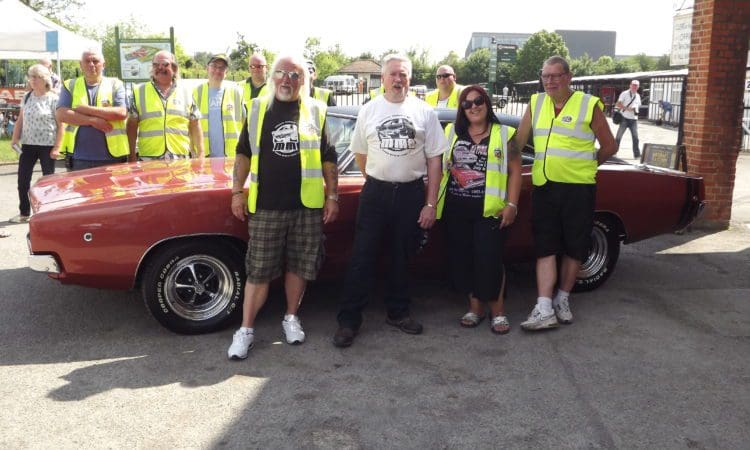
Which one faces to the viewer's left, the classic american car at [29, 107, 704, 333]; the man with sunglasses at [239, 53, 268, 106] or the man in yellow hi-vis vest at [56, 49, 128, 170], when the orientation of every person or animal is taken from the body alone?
the classic american car

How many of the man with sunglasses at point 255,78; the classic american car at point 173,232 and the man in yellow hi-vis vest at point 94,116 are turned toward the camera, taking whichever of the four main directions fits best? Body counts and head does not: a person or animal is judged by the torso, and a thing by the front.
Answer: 2

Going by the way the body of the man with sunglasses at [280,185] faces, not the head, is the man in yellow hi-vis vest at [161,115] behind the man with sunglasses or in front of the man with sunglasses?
behind

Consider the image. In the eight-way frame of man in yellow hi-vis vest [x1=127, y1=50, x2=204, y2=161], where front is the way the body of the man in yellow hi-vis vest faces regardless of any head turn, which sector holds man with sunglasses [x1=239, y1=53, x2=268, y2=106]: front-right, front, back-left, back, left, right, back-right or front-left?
back-left

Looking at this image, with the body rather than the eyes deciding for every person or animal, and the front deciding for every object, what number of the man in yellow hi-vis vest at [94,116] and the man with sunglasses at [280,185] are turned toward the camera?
2

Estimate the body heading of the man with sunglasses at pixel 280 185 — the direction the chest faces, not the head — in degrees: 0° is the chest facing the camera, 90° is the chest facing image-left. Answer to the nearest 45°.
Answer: approximately 0°

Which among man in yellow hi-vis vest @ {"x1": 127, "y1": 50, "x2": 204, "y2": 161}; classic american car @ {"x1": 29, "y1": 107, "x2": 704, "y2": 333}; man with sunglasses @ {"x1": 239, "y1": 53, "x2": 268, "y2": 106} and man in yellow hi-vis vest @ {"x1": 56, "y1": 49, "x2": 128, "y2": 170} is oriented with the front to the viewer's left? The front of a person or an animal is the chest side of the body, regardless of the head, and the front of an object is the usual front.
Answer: the classic american car
